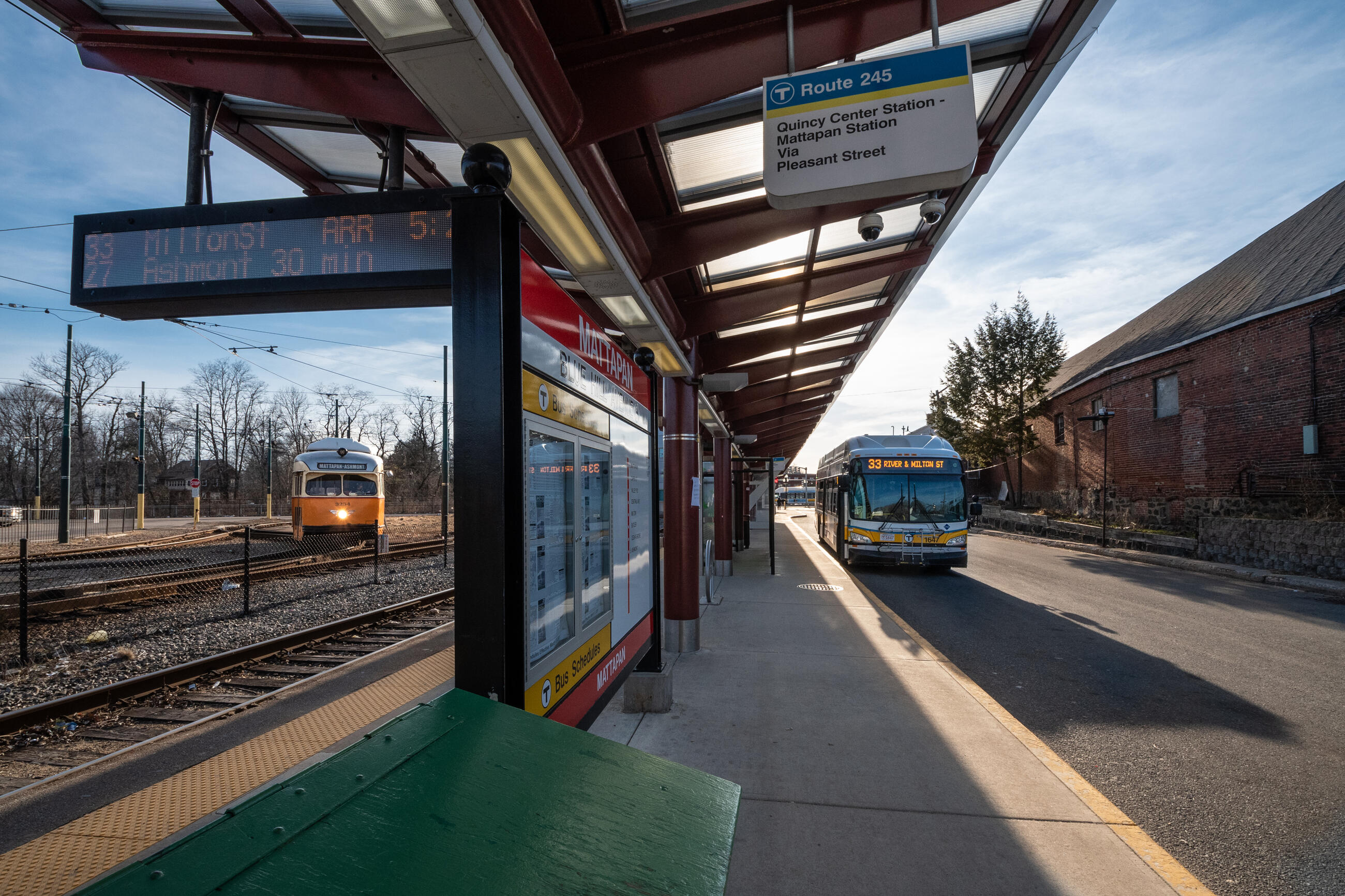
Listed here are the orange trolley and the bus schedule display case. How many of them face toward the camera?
1

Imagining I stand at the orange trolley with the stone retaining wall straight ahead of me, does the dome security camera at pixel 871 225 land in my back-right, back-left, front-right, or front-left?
front-right

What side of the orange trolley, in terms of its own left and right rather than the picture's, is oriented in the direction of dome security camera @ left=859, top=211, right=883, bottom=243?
front

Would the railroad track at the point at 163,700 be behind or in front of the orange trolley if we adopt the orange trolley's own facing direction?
in front

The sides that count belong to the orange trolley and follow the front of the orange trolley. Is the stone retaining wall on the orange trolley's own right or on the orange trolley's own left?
on the orange trolley's own left

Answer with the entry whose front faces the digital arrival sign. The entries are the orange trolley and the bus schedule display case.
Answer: the orange trolley

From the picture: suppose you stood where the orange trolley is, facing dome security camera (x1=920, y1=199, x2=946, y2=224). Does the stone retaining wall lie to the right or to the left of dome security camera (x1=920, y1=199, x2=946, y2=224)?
left

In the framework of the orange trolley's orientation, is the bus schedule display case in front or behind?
in front

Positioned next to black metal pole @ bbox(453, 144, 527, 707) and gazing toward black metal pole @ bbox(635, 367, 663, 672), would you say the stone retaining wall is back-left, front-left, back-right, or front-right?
front-right

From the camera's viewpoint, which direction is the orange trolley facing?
toward the camera

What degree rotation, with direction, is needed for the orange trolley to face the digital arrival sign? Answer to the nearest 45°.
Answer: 0° — it already faces it

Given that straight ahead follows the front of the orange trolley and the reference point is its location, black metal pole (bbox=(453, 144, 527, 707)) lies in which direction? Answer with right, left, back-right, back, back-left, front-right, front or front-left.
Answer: front

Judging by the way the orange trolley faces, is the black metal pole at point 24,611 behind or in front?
in front

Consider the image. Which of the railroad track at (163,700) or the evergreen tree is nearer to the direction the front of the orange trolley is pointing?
the railroad track
